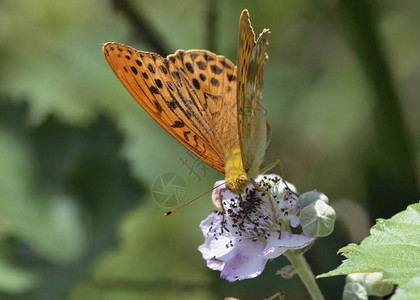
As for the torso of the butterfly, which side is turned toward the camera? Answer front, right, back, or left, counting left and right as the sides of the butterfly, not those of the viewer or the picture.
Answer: front
